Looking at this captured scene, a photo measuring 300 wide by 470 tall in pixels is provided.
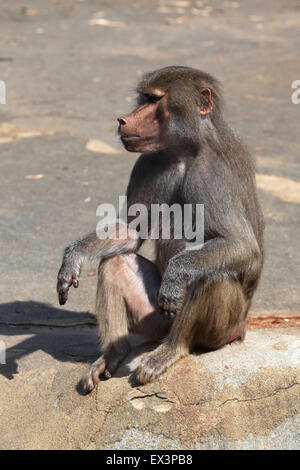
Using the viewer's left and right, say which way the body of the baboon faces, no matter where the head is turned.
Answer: facing the viewer and to the left of the viewer
